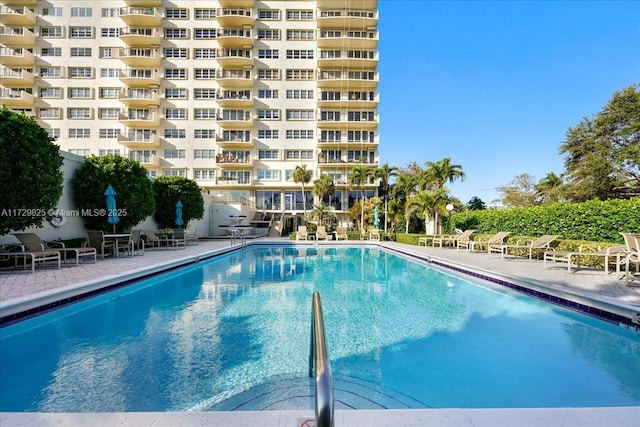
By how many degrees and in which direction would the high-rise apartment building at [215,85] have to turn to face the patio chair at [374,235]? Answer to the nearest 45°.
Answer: approximately 45° to its left

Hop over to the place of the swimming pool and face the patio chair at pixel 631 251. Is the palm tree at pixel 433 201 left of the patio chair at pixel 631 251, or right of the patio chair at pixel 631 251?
left

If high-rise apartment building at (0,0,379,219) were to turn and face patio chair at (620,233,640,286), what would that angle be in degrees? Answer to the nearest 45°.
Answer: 0° — it already faces it

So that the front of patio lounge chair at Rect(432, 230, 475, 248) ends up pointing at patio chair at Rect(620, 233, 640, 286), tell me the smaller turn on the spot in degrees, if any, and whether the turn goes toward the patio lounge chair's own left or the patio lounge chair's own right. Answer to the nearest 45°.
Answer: approximately 90° to the patio lounge chair's own left

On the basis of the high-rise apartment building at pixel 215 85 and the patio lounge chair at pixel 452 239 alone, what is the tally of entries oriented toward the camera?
1

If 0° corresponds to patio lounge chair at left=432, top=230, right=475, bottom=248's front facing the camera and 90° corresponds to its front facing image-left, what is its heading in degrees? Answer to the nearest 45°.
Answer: approximately 90°

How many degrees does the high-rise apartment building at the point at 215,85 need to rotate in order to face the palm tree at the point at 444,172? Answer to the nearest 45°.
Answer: approximately 45° to its left

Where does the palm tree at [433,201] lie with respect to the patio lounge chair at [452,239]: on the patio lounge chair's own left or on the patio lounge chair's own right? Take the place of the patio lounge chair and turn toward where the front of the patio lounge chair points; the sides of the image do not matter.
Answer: on the patio lounge chair's own right

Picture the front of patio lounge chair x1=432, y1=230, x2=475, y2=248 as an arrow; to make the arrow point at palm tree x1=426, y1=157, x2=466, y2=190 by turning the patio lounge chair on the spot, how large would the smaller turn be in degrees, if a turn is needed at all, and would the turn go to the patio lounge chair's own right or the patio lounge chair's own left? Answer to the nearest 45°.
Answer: approximately 90° to the patio lounge chair's own right

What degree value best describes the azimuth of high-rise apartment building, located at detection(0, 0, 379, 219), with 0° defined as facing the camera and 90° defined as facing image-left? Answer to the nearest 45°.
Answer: approximately 0°
